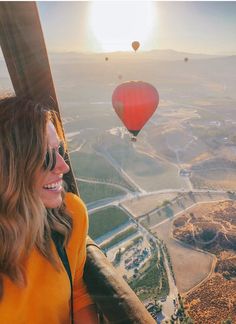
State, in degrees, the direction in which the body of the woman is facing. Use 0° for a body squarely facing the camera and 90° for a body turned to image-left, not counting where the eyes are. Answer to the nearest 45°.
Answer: approximately 315°

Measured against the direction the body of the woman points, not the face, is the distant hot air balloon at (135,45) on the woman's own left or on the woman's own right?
on the woman's own left
